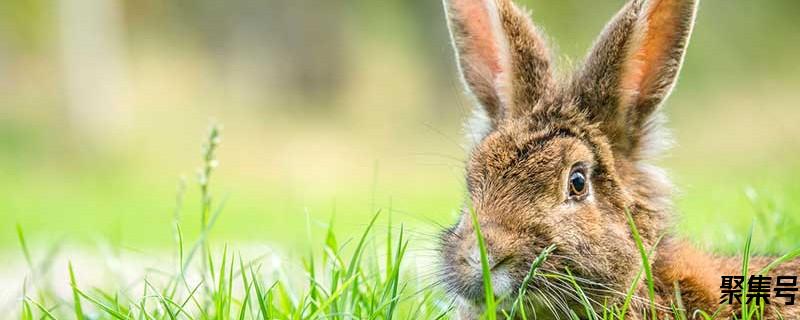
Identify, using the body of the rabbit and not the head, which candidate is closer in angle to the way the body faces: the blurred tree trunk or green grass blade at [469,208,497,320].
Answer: the green grass blade

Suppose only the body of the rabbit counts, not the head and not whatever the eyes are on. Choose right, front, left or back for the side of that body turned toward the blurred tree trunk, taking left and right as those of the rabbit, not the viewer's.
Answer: right

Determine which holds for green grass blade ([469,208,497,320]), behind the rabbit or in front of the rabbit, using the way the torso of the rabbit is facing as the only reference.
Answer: in front
